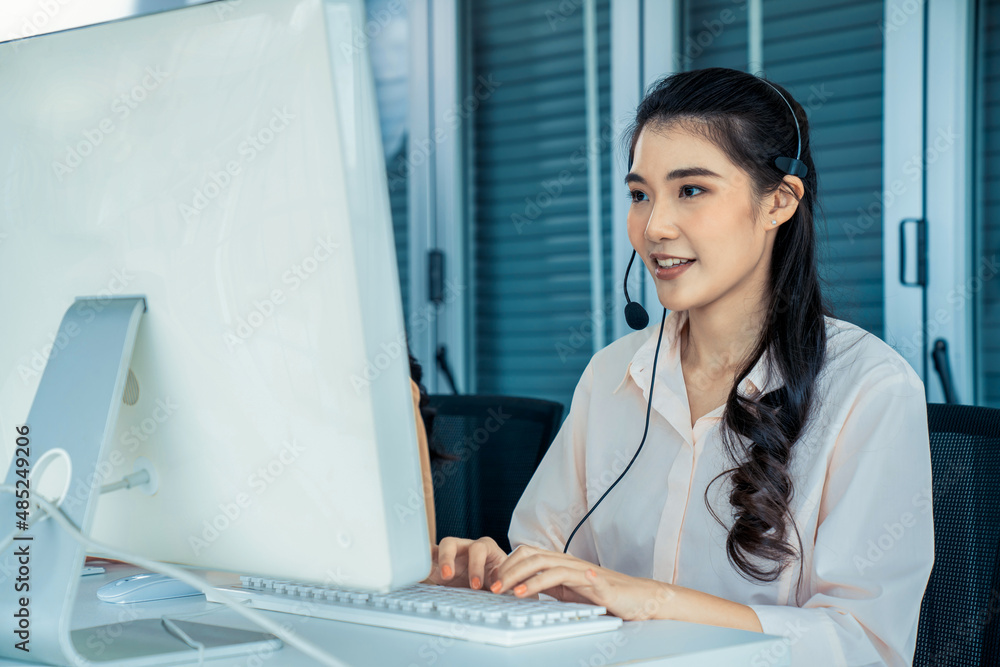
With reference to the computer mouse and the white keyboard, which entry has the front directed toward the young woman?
the white keyboard

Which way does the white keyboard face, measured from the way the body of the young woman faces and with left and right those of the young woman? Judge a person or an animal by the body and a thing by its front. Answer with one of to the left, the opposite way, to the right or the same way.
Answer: the opposite way

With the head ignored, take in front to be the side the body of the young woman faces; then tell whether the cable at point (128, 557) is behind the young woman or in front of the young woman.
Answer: in front

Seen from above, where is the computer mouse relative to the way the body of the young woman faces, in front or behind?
in front

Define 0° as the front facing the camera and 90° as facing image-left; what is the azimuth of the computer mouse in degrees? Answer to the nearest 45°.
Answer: approximately 45°

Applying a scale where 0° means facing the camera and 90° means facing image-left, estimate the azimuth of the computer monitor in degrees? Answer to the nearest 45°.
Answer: approximately 225°

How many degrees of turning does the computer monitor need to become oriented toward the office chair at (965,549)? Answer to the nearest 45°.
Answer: approximately 45° to its right

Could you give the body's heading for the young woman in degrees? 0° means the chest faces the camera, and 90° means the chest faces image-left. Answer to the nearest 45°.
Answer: approximately 45°
